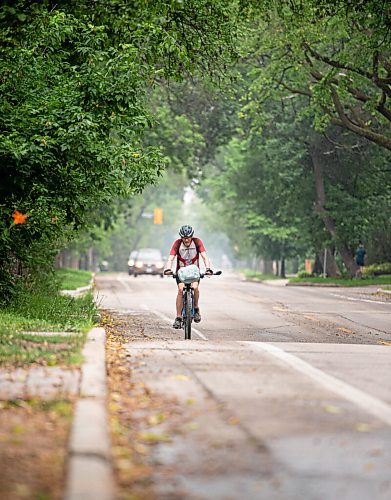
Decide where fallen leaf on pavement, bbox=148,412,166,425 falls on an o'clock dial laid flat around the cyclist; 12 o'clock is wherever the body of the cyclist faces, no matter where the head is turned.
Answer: The fallen leaf on pavement is roughly at 12 o'clock from the cyclist.

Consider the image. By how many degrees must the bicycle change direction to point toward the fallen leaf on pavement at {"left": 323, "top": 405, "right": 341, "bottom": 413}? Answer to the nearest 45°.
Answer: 0° — it already faces it

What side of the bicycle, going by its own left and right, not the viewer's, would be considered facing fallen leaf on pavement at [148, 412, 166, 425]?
front

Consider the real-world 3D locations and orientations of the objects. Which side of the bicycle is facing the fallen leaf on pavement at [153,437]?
front

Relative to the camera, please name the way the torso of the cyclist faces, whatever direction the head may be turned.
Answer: toward the camera

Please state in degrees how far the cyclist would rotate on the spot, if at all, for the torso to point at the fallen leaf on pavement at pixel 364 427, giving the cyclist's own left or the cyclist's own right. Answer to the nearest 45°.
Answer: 0° — they already face it

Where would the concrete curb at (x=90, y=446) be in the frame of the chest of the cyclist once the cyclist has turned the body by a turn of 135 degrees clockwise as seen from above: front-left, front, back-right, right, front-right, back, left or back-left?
back-left

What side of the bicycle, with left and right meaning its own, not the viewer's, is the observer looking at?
front

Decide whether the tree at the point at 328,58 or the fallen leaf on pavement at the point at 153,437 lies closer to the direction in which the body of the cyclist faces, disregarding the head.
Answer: the fallen leaf on pavement
